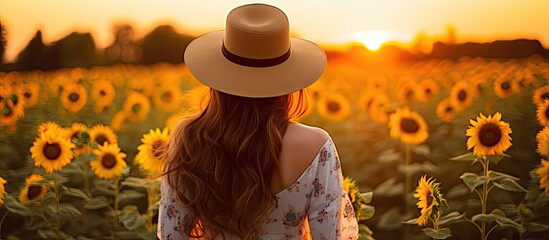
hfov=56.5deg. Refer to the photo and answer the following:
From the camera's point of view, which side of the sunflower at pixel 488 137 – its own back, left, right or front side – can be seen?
front

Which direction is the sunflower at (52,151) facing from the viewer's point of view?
toward the camera

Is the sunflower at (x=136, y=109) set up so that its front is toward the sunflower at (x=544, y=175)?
no

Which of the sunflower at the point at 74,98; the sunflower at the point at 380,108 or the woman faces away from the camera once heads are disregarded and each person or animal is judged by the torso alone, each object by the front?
the woman

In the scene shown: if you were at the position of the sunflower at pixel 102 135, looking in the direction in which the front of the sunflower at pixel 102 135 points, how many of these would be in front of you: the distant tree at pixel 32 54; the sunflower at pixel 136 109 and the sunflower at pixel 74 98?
0

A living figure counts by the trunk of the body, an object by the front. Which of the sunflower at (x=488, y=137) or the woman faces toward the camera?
the sunflower

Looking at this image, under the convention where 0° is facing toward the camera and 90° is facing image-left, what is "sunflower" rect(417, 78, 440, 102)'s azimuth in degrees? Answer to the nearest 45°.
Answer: approximately 0°

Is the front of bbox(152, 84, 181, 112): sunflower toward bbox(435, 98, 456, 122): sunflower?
no

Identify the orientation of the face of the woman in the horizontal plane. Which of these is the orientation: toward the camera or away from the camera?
away from the camera

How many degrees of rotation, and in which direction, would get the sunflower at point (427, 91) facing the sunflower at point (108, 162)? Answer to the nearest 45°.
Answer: approximately 45° to its right

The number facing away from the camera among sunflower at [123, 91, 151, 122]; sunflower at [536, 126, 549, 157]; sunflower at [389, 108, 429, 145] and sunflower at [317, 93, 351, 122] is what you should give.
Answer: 0

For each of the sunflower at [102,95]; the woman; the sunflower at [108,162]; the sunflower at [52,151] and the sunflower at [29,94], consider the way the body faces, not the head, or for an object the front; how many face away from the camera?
1

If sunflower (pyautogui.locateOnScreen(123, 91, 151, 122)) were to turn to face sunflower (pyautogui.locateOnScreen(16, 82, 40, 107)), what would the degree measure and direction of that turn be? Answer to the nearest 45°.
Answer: approximately 90° to its right

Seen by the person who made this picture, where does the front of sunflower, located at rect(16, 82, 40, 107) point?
facing the viewer

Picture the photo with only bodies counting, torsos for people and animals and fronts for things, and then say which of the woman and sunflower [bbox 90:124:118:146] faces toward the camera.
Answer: the sunflower

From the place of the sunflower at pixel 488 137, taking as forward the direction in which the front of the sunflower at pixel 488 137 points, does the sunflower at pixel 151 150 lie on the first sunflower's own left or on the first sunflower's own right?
on the first sunflower's own right

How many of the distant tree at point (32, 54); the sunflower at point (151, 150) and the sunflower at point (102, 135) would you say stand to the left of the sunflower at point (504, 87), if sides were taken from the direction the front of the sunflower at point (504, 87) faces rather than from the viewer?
0

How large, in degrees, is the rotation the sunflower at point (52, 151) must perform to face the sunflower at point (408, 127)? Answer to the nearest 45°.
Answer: approximately 90° to its left
